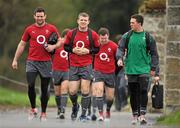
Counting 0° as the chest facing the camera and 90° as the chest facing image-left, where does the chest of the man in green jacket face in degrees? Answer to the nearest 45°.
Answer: approximately 0°
